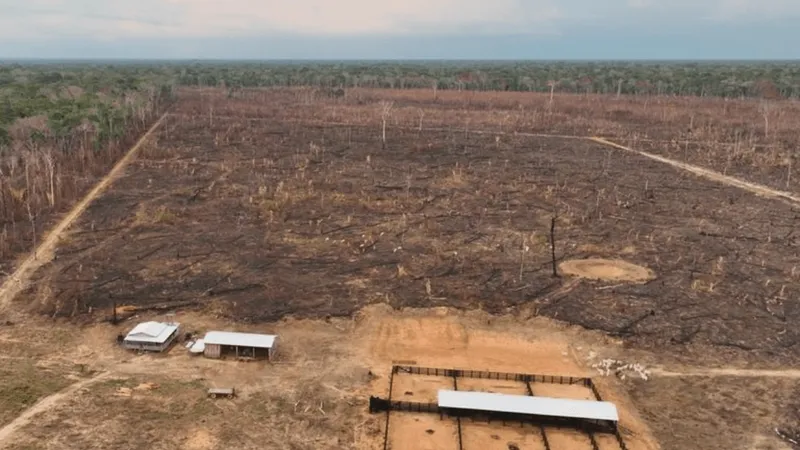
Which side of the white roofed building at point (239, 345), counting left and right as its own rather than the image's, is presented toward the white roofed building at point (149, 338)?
right

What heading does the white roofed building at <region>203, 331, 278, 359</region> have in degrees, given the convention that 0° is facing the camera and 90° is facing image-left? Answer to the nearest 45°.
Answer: approximately 0°

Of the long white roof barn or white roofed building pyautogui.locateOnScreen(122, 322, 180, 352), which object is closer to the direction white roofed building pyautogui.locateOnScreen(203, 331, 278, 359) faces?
the long white roof barn

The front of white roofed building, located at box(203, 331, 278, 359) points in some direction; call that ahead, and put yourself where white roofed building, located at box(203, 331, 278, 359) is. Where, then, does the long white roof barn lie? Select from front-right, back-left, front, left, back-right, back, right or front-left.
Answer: front-left
